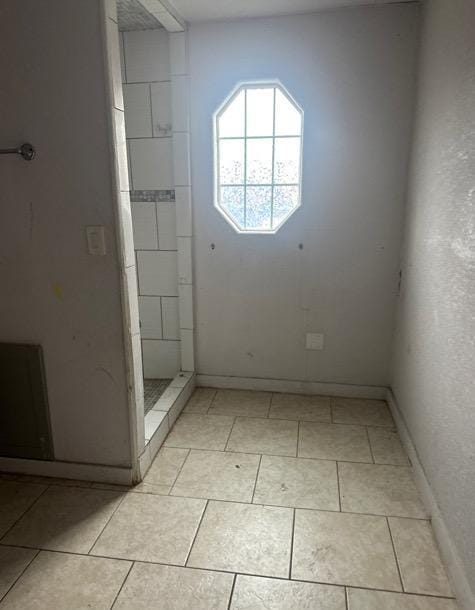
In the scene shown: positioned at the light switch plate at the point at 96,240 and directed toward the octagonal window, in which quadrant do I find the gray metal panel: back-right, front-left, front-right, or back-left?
back-left

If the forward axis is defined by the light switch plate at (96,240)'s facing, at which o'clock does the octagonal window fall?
The octagonal window is roughly at 8 o'clock from the light switch plate.

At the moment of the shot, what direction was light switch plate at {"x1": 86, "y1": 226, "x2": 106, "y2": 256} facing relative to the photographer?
facing the viewer
